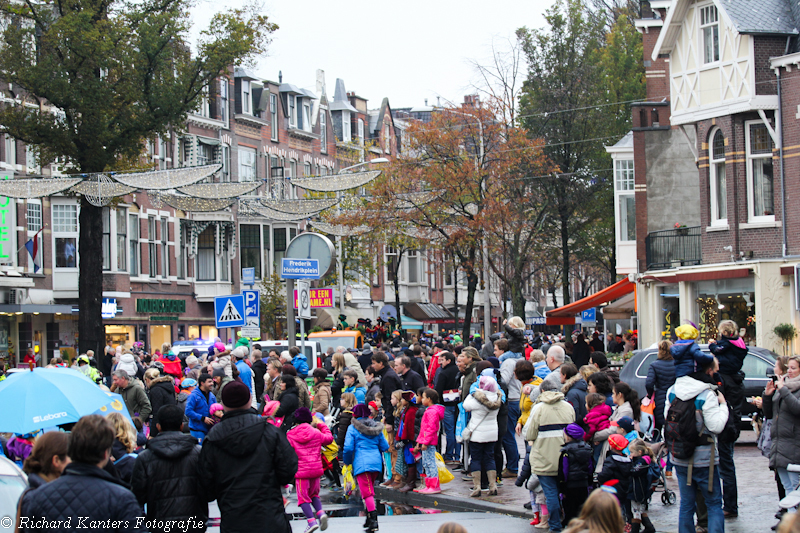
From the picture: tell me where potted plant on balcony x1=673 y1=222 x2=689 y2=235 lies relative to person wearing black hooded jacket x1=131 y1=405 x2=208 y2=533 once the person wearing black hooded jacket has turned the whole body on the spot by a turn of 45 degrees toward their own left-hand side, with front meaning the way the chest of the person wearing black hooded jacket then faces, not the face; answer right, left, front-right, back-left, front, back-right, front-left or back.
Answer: right

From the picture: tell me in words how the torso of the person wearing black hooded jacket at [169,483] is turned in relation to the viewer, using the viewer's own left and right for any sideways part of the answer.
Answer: facing away from the viewer

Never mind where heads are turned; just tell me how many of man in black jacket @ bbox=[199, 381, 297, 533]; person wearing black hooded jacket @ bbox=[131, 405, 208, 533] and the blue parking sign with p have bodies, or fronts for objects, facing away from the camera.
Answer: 2

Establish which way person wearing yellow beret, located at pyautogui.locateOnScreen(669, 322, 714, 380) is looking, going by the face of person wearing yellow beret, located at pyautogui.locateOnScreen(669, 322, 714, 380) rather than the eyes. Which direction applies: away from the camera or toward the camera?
away from the camera

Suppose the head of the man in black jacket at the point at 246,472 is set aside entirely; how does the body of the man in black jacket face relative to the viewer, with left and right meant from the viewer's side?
facing away from the viewer

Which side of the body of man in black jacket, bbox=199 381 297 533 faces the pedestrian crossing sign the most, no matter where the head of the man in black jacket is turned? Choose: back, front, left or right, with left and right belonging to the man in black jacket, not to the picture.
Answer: front

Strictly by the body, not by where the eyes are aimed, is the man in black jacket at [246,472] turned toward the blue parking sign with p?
yes

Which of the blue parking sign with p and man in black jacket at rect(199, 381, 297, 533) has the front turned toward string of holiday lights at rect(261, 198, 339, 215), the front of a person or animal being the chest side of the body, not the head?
the man in black jacket

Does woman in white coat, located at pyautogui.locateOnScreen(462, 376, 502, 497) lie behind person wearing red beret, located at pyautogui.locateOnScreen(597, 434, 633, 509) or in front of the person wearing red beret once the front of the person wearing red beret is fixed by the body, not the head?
in front

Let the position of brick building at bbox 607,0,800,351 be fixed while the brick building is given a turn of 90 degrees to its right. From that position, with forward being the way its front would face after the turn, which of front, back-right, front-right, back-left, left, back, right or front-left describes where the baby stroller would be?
back-left

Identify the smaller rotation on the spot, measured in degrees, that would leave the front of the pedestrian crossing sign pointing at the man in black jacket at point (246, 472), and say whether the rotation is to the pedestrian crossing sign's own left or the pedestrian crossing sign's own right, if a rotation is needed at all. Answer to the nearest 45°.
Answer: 0° — it already faces them

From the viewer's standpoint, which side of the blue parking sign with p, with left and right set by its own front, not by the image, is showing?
front

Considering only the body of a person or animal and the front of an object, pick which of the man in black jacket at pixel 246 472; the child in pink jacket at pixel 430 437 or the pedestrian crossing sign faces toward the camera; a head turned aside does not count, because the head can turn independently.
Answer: the pedestrian crossing sign

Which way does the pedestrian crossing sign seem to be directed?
toward the camera

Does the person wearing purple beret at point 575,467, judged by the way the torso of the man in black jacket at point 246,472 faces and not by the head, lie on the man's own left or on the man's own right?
on the man's own right

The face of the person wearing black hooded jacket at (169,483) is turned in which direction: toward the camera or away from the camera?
away from the camera
